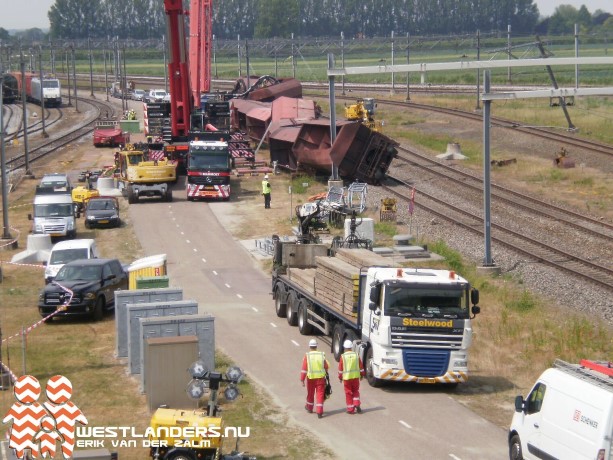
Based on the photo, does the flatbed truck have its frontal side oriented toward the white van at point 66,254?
no

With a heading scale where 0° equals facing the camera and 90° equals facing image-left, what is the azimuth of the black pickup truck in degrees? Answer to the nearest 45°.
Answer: approximately 45°

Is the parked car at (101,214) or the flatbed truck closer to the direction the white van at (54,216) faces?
the flatbed truck

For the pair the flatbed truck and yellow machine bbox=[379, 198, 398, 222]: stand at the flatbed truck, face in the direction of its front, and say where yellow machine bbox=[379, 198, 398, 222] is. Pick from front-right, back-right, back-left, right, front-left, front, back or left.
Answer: back-left

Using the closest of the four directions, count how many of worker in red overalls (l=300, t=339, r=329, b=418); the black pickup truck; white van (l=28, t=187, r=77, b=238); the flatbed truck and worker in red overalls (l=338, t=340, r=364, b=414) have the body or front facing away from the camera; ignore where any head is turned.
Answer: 2

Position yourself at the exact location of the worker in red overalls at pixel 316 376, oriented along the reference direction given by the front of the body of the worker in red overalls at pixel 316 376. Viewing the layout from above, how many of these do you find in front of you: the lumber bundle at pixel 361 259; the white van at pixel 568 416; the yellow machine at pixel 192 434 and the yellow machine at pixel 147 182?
2

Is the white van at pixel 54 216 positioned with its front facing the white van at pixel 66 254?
yes

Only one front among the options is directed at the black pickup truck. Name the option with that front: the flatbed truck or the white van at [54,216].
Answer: the white van

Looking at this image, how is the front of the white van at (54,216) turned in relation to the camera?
facing the viewer

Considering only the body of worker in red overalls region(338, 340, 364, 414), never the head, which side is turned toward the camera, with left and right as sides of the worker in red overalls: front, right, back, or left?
back

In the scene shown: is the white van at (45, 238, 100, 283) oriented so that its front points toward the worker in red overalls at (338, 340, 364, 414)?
no

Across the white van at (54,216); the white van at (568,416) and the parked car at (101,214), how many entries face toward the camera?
2

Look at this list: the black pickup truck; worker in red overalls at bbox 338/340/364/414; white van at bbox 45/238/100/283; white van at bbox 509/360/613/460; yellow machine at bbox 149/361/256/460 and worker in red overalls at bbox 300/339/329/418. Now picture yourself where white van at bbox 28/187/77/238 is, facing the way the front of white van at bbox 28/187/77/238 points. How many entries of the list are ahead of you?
6

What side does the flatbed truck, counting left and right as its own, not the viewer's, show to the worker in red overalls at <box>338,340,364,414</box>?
front

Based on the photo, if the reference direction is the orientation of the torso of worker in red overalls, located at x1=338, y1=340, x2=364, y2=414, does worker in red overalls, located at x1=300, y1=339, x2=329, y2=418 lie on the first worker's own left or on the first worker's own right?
on the first worker's own left

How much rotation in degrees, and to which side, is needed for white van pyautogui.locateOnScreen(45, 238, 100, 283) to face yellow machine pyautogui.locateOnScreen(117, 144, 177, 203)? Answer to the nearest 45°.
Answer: approximately 135° to its right
